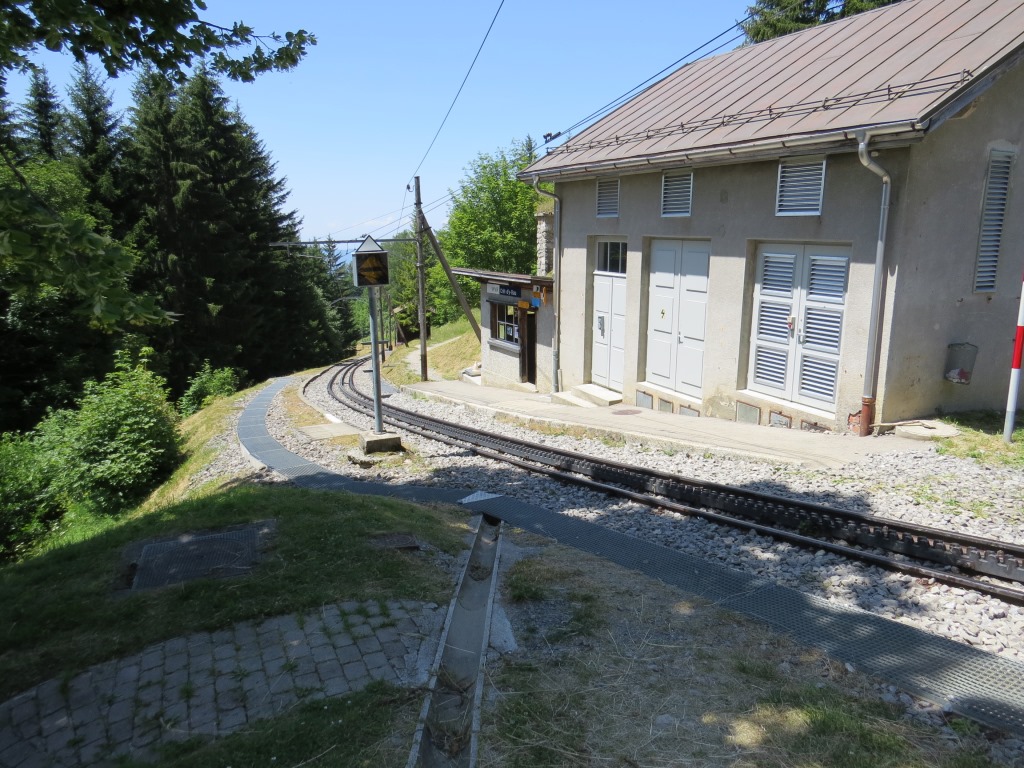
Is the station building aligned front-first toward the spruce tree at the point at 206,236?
no

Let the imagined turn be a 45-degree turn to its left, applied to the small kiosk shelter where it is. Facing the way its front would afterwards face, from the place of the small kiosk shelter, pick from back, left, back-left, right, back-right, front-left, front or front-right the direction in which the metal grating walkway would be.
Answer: front

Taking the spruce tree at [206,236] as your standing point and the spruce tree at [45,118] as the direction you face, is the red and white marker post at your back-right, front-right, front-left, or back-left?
back-left

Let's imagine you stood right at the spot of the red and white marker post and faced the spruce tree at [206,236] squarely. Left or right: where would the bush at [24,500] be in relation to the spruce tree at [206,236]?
left

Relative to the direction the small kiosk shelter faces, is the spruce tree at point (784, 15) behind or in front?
behind

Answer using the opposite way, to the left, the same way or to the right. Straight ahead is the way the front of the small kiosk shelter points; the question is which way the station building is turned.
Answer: the same way

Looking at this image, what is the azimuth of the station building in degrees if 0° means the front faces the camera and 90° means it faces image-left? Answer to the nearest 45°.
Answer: approximately 45°

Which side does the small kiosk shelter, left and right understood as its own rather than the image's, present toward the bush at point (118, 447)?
front

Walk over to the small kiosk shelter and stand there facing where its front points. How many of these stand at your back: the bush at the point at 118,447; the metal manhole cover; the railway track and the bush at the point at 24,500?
0

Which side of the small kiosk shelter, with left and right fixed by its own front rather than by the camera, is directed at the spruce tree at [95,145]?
right

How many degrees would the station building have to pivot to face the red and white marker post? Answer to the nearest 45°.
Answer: approximately 90° to its left

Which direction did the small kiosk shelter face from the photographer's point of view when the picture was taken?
facing the viewer and to the left of the viewer

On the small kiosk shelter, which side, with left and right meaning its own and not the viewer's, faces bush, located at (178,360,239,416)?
right

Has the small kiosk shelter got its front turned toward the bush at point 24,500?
yes

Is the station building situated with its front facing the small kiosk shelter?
no

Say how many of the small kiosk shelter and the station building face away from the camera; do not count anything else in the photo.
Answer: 0

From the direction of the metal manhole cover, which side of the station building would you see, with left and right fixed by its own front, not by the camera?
front
